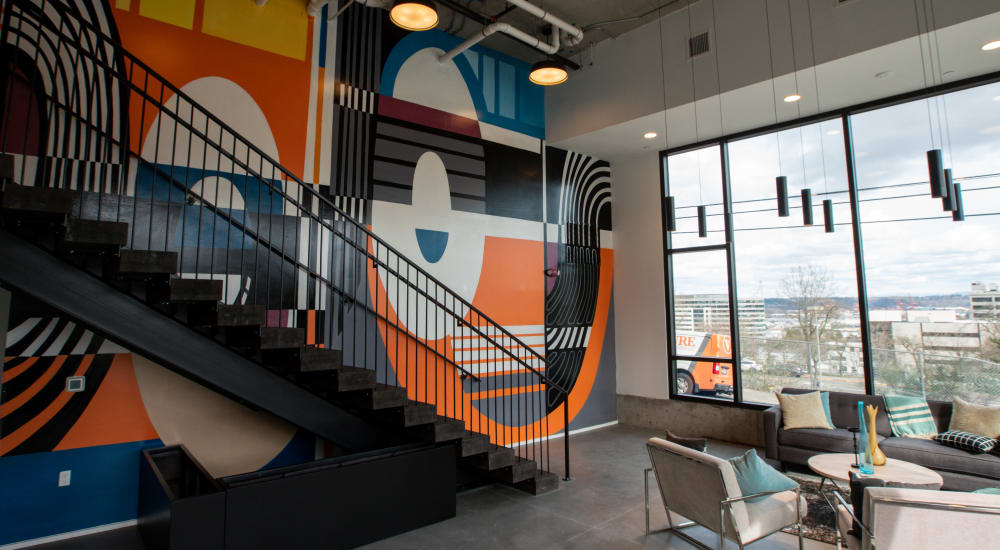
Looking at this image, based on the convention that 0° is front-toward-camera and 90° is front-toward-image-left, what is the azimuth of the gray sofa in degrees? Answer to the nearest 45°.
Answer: approximately 45°

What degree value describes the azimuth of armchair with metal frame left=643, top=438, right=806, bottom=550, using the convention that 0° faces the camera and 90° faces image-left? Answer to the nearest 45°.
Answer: approximately 225°

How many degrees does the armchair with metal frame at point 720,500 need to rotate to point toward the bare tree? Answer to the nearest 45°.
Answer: approximately 45° to its left

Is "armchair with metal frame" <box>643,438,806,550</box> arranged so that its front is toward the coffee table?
yes

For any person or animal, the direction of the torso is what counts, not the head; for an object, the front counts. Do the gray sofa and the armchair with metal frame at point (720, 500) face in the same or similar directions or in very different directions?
very different directions
